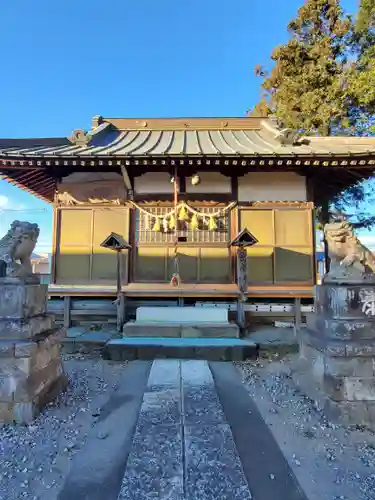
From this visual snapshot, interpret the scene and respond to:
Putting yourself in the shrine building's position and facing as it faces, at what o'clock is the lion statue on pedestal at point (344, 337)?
The lion statue on pedestal is roughly at 11 o'clock from the shrine building.

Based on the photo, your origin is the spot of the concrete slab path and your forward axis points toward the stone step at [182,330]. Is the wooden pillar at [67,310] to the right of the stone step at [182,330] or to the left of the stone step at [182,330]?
left

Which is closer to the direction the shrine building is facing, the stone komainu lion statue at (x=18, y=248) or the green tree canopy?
the stone komainu lion statue

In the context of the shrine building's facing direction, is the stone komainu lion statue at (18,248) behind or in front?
in front

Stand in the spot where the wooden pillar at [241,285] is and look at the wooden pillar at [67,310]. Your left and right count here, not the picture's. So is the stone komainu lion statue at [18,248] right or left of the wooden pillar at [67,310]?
left

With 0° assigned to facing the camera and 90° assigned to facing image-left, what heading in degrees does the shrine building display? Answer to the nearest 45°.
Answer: approximately 0°

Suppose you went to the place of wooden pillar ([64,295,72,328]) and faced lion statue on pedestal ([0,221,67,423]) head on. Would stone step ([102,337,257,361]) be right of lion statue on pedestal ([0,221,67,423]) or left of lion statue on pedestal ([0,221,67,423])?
left

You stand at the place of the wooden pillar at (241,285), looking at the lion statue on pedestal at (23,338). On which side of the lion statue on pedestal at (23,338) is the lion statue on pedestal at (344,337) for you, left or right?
left

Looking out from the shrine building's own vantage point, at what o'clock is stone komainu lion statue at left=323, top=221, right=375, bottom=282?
The stone komainu lion statue is roughly at 11 o'clock from the shrine building.
